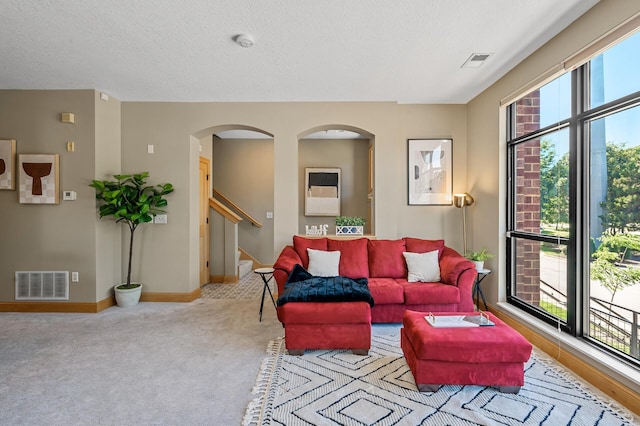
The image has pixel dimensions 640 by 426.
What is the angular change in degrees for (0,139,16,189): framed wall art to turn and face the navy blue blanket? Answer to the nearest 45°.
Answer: approximately 45° to its left

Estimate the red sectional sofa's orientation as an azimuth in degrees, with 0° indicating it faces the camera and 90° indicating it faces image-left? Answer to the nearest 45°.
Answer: approximately 0°

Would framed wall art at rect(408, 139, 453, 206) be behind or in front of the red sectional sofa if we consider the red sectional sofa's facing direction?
behind

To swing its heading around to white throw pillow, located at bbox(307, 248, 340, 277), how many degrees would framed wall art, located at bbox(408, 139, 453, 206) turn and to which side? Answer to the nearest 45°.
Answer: approximately 45° to its right
